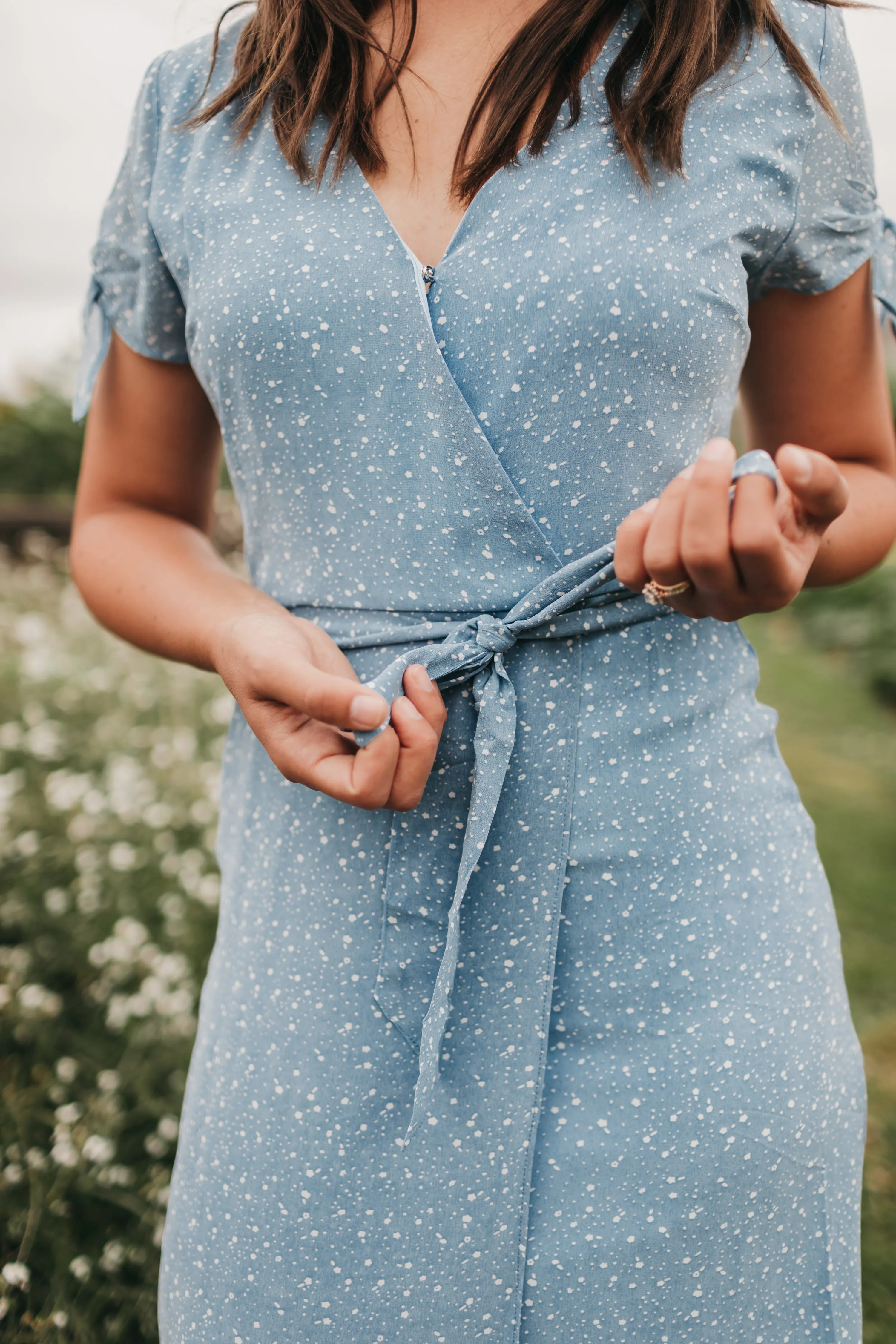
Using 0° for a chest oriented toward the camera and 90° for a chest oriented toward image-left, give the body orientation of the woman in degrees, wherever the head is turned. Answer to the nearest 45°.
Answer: approximately 0°

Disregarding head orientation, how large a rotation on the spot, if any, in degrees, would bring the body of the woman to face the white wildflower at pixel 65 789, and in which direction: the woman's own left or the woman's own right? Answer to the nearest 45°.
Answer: approximately 135° to the woman's own right

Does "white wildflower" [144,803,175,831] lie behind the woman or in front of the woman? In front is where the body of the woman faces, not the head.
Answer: behind

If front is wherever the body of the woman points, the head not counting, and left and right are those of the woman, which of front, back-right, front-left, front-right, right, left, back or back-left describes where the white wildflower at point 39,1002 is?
back-right
